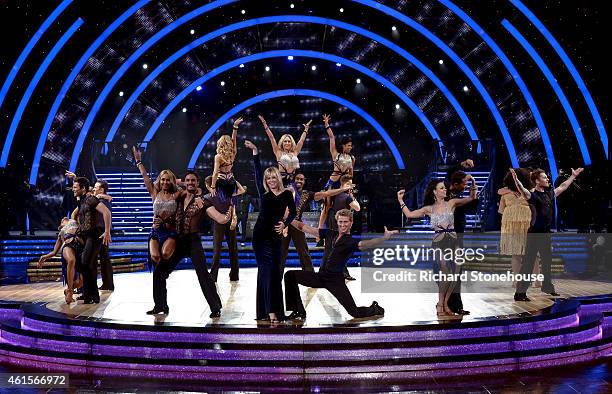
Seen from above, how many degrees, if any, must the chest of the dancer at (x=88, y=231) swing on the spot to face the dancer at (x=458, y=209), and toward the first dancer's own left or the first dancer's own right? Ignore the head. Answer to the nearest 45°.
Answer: approximately 90° to the first dancer's own left

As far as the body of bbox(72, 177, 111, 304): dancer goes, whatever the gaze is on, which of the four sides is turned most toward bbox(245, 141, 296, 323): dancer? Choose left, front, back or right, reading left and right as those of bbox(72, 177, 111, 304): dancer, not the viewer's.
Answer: left

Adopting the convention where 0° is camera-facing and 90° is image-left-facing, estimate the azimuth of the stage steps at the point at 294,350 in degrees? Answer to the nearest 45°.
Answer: approximately 0°

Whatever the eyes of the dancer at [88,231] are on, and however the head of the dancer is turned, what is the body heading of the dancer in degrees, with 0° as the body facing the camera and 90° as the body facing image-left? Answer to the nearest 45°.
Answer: approximately 45°

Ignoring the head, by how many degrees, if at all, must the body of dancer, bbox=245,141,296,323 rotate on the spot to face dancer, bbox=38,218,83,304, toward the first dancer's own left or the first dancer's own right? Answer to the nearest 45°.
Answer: approximately 135° to the first dancer's own right

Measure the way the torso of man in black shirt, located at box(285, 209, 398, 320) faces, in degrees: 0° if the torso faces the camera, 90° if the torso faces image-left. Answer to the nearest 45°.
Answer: approximately 45°
